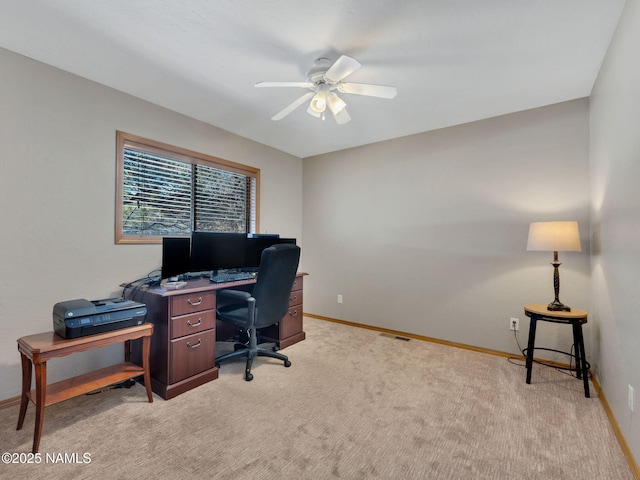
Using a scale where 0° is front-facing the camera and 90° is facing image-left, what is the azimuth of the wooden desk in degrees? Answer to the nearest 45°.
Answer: approximately 315°

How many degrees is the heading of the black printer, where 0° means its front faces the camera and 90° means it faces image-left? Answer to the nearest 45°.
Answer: approximately 315°

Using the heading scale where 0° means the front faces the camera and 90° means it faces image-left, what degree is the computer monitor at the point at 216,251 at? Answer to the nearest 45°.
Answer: approximately 315°
